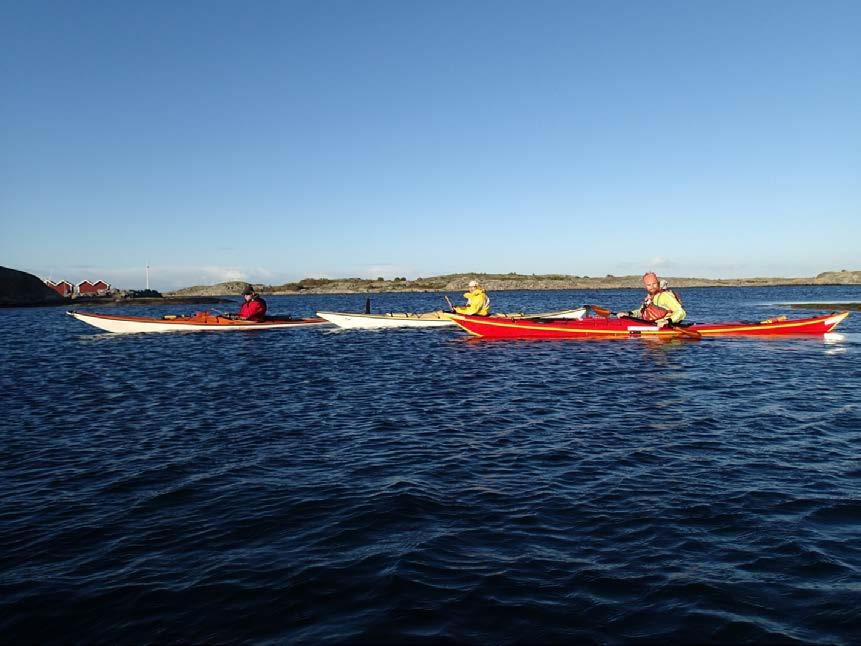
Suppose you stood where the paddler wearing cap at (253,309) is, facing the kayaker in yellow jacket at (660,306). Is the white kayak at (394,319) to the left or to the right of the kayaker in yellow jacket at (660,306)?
left

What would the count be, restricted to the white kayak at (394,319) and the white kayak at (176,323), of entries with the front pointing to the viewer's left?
2

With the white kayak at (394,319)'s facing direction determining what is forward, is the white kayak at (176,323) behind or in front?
in front

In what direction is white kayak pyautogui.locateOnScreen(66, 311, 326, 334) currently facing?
to the viewer's left

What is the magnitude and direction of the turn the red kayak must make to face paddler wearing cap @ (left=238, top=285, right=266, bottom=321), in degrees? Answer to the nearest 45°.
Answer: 0° — it already faces them

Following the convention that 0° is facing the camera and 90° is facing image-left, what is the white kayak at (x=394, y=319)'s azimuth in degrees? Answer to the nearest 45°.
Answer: approximately 90°

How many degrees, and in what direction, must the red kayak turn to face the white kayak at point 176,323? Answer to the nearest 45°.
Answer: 0° — it already faces it

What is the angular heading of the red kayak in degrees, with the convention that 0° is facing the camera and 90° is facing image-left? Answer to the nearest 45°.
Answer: approximately 90°

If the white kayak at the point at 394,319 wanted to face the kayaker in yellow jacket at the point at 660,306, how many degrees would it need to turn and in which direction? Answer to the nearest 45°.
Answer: approximately 135° to its left

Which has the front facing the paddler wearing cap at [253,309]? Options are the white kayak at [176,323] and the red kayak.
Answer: the red kayak

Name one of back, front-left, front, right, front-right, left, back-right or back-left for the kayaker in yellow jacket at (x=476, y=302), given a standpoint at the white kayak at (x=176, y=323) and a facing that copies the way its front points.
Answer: back-left

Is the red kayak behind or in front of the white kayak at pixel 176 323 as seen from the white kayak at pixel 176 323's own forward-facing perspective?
behind

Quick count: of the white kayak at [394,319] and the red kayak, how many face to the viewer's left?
2
